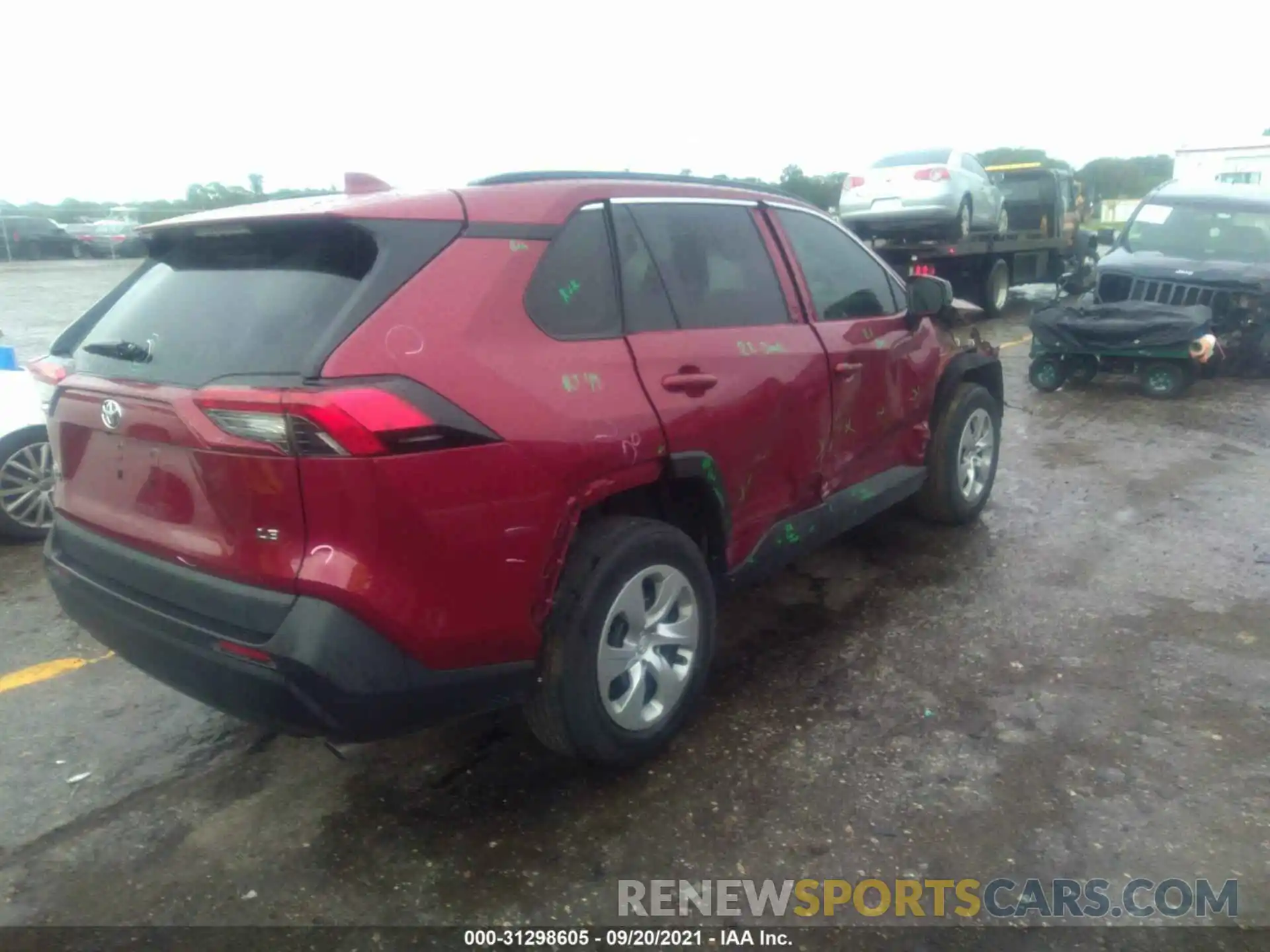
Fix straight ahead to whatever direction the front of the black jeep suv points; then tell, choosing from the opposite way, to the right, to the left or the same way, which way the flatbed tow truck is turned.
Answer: the opposite way

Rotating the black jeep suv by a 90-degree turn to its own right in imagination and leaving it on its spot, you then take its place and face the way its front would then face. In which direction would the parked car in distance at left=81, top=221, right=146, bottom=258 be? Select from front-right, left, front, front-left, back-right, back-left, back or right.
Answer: front-left

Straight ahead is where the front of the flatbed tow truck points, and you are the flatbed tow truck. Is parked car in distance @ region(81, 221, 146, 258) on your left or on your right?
on your left

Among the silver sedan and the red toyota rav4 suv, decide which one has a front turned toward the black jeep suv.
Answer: the red toyota rav4 suv

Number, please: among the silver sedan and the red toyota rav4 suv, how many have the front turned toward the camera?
0

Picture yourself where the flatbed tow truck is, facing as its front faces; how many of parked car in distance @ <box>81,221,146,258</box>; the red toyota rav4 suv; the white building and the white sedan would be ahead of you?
1

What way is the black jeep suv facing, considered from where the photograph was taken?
facing the viewer and to the left of the viewer

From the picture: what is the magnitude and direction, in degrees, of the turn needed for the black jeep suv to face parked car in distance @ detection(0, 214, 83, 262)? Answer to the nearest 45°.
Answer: approximately 45° to its right

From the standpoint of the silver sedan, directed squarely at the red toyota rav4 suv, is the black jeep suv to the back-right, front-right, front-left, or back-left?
front-left

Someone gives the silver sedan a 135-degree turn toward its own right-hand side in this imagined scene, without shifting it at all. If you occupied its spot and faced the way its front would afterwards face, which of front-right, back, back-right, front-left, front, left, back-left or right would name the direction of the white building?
back-left

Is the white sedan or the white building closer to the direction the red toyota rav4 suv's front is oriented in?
the white building

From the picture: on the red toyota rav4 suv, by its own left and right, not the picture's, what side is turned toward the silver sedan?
front

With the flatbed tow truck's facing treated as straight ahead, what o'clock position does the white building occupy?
The white building is roughly at 12 o'clock from the flatbed tow truck.

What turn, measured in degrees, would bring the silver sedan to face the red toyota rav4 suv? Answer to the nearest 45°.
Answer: approximately 135° to its right

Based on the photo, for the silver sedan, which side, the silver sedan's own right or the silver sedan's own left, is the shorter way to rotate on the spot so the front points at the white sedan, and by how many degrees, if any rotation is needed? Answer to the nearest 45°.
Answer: approximately 180°

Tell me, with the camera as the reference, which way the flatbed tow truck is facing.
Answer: facing away from the viewer and to the right of the viewer

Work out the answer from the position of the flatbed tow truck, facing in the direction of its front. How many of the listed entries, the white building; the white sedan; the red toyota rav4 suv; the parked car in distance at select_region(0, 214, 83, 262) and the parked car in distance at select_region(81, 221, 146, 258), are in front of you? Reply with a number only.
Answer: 1

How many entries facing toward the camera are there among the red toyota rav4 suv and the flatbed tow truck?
0

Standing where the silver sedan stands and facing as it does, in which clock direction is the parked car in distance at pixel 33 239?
The parked car in distance is roughly at 8 o'clock from the silver sedan.

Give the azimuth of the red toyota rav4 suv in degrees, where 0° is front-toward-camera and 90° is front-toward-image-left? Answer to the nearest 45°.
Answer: approximately 225°
